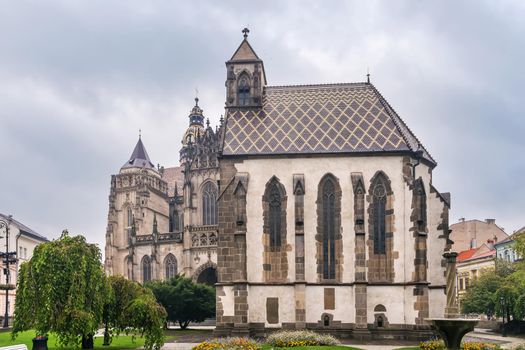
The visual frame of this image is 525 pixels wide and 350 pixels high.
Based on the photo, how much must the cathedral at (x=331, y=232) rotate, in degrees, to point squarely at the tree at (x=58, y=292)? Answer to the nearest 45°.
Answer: approximately 45° to its left

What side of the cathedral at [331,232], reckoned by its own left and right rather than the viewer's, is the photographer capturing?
left

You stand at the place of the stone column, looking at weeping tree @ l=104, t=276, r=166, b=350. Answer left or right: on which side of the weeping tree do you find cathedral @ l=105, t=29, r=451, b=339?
right

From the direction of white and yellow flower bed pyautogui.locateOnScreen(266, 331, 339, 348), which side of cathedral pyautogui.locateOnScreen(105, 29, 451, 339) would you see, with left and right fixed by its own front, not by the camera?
left
